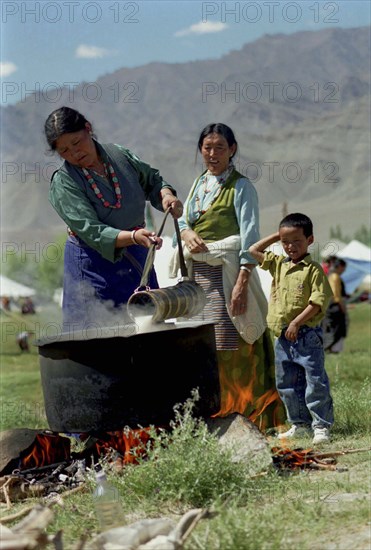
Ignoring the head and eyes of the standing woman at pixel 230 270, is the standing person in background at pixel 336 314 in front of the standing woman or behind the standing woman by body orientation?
behind

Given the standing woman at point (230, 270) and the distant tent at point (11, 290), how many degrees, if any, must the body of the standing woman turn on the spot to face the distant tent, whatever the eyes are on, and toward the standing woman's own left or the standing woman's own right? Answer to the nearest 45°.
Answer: approximately 135° to the standing woman's own right

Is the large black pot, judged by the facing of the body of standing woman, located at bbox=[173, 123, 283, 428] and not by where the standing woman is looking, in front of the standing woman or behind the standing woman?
in front

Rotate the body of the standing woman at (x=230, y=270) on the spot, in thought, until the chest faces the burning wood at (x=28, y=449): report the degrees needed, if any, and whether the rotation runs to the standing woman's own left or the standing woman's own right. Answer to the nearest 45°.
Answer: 0° — they already face it

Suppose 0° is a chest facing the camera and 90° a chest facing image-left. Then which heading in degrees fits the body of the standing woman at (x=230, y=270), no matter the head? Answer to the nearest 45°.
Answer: approximately 45°

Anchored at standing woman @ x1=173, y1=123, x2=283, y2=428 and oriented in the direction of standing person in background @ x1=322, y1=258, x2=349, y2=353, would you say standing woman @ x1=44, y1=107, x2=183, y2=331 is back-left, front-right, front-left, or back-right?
back-left

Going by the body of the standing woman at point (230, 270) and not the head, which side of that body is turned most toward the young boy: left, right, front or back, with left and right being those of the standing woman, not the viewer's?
left

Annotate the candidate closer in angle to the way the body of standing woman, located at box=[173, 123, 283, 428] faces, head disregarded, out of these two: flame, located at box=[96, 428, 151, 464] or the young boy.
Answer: the flame

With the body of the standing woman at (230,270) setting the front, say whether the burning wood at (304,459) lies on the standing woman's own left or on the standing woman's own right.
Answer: on the standing woman's own left

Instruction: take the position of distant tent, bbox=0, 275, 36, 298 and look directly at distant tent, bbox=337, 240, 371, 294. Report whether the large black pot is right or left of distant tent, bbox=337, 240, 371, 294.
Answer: right
